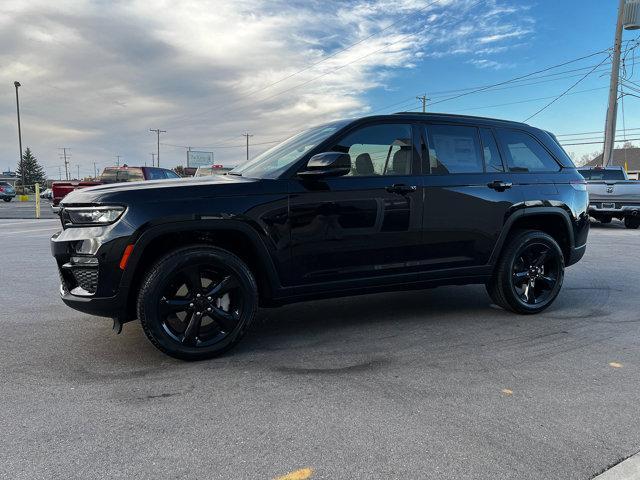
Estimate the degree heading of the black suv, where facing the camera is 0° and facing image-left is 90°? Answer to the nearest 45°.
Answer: approximately 45°

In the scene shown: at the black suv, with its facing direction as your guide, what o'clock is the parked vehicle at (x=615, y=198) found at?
The parked vehicle is roughly at 6 o'clock from the black suv.

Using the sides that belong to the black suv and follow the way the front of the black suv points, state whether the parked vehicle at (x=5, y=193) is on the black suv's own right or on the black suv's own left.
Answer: on the black suv's own right

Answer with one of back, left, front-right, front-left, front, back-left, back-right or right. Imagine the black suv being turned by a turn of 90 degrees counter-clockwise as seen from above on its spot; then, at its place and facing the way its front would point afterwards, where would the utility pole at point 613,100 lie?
left
